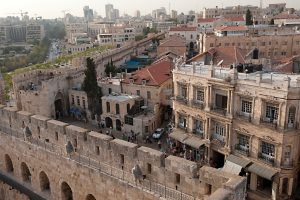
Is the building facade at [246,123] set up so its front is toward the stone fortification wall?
yes

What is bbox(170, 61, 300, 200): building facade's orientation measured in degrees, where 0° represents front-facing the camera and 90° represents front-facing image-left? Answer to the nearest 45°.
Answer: approximately 45°

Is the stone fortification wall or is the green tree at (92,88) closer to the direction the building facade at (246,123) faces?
the stone fortification wall

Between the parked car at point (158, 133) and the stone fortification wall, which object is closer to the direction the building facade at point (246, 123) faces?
the stone fortification wall

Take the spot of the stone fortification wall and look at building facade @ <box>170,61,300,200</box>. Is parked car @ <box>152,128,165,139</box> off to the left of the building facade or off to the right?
left

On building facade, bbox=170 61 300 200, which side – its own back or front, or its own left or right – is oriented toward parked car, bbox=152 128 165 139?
right

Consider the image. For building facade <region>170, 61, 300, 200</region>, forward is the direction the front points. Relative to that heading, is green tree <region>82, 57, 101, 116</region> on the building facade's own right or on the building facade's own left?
on the building facade's own right
